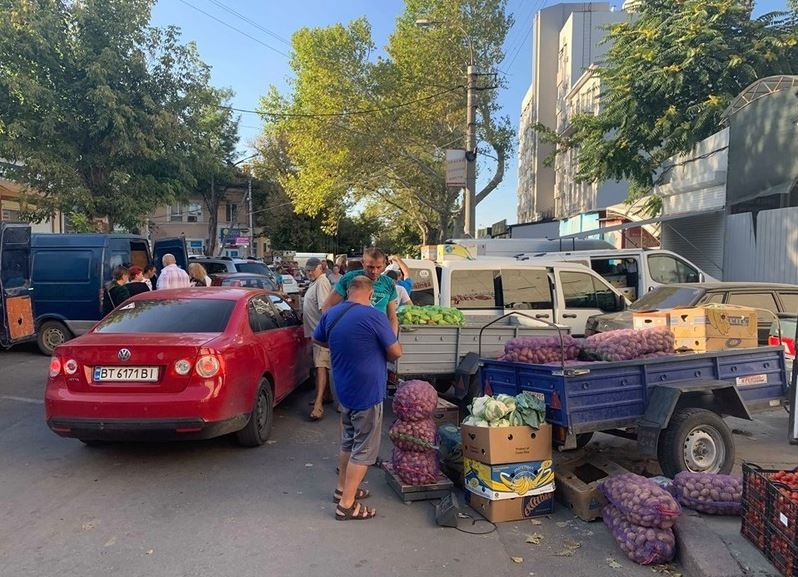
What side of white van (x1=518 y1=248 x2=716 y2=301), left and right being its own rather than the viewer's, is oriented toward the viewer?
right

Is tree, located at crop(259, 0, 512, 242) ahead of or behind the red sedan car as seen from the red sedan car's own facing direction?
ahead

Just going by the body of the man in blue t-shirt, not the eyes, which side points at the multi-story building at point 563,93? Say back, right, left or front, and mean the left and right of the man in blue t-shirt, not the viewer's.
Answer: front

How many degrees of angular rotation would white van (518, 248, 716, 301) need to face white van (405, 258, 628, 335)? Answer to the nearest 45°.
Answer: approximately 90° to its right

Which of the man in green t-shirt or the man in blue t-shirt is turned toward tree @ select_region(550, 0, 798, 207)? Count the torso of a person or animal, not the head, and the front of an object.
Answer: the man in blue t-shirt

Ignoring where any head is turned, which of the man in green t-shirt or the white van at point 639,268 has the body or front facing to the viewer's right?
the white van

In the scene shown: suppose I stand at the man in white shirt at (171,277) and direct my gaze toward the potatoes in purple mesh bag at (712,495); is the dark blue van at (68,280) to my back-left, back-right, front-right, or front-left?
back-right

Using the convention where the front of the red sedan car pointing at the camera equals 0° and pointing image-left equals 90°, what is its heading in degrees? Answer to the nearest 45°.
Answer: approximately 225°

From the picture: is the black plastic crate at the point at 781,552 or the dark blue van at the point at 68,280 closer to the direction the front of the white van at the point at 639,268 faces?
the black plastic crate

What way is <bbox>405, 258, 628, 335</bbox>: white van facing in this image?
to the viewer's right

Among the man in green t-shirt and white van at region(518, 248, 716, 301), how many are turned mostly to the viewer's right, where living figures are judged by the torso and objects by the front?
1

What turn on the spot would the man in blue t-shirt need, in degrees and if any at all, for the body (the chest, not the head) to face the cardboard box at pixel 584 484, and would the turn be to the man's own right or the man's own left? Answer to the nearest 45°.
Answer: approximately 45° to the man's own right
